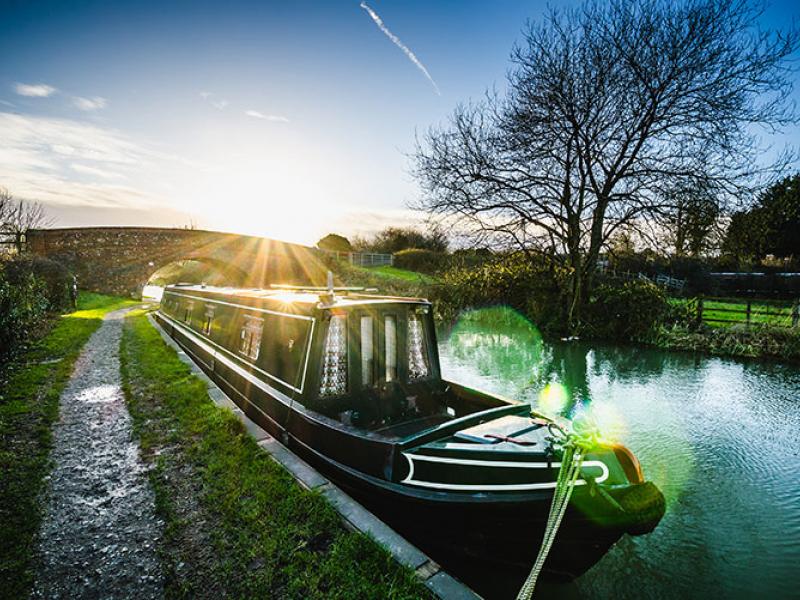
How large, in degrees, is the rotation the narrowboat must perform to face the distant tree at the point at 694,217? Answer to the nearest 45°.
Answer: approximately 90° to its left

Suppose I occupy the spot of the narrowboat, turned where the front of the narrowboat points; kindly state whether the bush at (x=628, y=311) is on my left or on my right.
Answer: on my left

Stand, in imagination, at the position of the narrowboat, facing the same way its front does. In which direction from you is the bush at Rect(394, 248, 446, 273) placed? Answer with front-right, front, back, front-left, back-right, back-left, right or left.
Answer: back-left

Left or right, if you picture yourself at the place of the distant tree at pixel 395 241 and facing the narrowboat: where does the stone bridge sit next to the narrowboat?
right

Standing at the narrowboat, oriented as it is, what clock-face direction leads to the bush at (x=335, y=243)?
The bush is roughly at 7 o'clock from the narrowboat.

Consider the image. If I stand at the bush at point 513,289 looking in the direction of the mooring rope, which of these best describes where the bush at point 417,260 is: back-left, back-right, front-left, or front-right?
back-right

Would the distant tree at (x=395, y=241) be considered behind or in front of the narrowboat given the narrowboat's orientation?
behind

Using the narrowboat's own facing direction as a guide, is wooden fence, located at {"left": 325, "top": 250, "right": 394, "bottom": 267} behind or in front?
behind
